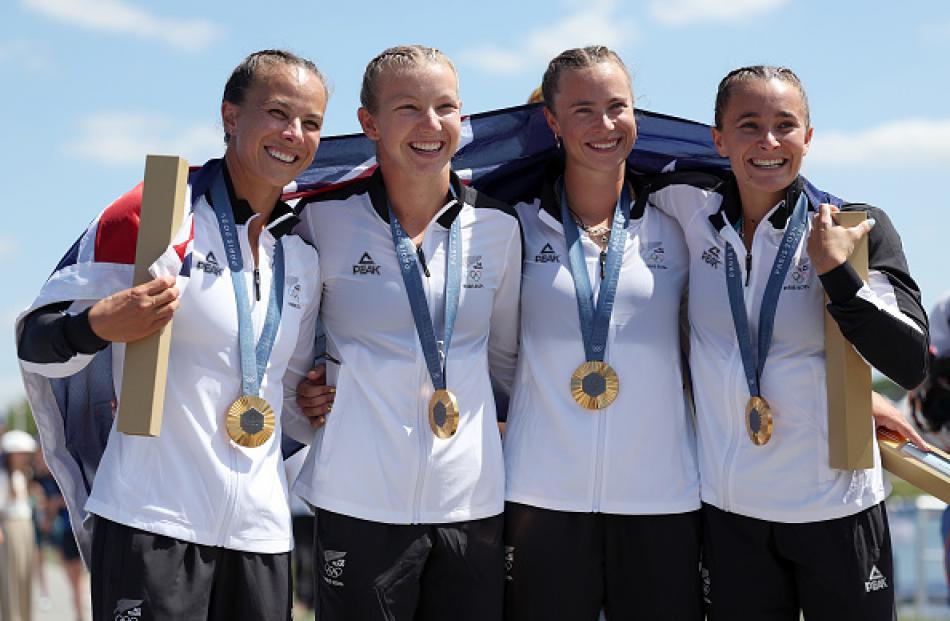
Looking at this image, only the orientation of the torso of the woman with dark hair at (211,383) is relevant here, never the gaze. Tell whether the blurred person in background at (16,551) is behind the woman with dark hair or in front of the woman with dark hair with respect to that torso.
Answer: behind

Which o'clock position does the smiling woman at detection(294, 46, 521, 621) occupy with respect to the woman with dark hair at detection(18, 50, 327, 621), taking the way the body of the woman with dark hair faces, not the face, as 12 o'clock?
The smiling woman is roughly at 10 o'clock from the woman with dark hair.

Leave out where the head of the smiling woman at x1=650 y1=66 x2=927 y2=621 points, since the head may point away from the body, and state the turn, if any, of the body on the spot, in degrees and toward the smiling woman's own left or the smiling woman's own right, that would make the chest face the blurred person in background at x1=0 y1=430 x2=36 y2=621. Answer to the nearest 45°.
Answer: approximately 90° to the smiling woman's own right

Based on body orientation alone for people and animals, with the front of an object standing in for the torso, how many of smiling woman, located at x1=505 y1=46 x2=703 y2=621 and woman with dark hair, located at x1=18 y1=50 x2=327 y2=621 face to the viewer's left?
0

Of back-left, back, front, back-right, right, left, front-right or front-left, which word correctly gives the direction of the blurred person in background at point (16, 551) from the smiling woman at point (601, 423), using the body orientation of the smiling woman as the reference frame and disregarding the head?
back-right

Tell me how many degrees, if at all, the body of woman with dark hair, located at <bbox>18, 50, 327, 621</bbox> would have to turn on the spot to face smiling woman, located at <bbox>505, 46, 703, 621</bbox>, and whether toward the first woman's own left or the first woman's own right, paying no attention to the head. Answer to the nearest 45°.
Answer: approximately 45° to the first woman's own left

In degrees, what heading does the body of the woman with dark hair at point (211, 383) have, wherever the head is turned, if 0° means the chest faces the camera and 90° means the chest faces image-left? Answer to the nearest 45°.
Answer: approximately 315°

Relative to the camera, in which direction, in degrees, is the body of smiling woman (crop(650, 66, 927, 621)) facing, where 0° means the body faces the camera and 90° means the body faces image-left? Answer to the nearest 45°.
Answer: approximately 45°

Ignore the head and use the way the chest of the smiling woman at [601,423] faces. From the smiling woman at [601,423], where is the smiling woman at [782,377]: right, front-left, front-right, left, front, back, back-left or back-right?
left
